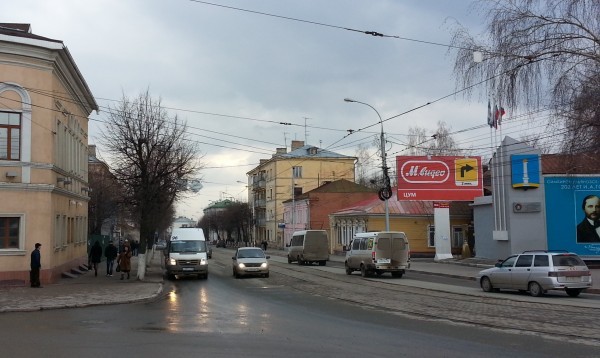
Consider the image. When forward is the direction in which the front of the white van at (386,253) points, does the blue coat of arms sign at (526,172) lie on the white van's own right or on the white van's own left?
on the white van's own right

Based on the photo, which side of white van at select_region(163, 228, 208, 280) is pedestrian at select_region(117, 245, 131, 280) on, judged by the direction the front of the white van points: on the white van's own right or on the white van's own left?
on the white van's own right

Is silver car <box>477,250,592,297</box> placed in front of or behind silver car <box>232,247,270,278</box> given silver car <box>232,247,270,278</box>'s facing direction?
in front

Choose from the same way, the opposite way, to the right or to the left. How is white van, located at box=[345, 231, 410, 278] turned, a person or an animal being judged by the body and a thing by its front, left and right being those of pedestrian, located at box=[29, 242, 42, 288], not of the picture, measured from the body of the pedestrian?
to the left

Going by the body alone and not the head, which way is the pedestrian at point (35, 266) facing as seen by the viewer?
to the viewer's right

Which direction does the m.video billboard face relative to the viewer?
toward the camera

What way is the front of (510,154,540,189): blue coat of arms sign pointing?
toward the camera

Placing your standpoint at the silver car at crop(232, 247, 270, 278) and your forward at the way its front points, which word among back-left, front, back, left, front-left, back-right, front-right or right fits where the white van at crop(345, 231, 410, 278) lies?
left

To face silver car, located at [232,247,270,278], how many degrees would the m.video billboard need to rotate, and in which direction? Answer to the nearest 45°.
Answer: approximately 45° to its right

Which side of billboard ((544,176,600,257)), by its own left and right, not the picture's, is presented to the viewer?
front

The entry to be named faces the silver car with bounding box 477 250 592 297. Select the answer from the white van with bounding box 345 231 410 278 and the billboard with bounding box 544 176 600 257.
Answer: the billboard

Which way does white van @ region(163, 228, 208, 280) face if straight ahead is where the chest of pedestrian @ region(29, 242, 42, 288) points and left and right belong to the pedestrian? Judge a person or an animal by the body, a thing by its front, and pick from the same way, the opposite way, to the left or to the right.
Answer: to the right

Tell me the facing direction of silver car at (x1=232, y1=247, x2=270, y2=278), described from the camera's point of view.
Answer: facing the viewer

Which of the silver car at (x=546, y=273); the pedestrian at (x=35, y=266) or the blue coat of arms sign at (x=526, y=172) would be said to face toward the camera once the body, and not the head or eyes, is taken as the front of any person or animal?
the blue coat of arms sign

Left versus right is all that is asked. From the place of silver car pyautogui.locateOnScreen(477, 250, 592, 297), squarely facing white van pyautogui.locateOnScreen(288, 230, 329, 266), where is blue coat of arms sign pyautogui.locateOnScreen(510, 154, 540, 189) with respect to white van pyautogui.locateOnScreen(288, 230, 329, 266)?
right
